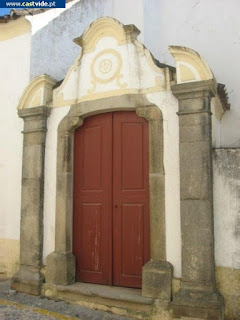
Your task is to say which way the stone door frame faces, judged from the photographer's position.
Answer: facing the viewer and to the left of the viewer

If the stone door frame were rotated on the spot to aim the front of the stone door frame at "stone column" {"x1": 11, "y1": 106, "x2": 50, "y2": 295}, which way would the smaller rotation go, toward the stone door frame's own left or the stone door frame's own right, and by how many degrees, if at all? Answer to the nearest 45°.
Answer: approximately 45° to the stone door frame's own right

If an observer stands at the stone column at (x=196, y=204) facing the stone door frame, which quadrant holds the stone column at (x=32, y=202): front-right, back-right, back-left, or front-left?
front-left

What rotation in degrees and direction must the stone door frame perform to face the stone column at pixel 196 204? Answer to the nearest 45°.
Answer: approximately 90° to its left
